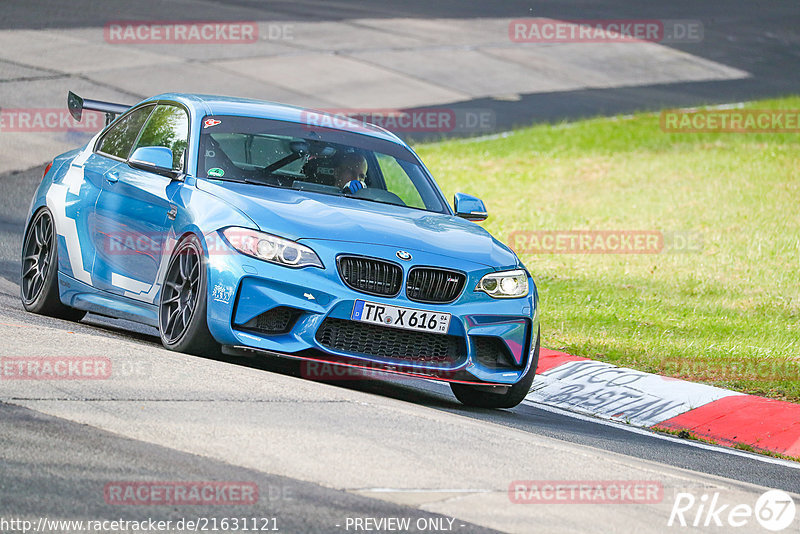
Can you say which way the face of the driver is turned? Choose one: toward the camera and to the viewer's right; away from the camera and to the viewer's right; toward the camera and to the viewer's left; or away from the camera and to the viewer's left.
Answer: toward the camera and to the viewer's right
